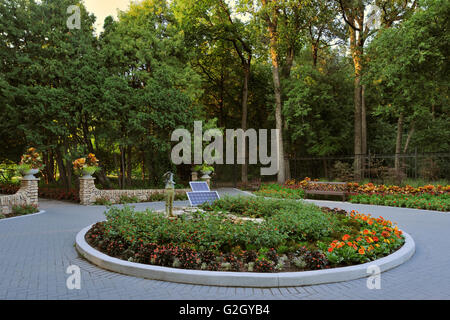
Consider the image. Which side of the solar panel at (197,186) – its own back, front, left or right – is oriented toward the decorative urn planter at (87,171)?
right

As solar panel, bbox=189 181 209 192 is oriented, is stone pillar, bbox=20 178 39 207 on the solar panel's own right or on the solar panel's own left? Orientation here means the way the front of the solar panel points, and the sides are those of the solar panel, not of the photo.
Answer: on the solar panel's own right

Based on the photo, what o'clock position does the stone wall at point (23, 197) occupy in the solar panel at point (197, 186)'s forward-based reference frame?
The stone wall is roughly at 3 o'clock from the solar panel.

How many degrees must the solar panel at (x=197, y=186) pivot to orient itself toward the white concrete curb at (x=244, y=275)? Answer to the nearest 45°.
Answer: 0° — it already faces it

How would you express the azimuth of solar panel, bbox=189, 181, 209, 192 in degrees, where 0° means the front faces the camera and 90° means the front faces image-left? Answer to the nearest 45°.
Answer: approximately 0°

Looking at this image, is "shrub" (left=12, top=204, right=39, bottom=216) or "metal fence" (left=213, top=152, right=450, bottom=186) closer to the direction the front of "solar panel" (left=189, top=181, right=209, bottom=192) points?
the shrub

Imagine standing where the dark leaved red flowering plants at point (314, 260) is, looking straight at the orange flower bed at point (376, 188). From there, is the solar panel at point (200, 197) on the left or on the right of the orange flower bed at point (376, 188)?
left

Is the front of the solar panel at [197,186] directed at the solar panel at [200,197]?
yes

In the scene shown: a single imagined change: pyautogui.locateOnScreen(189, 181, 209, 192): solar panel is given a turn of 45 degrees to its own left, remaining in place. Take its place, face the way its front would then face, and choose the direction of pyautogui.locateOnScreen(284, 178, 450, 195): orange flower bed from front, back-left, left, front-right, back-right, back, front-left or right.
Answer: front-left

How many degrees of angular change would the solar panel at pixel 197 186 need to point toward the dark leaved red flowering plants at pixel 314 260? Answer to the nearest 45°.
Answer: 0° — it already faces it

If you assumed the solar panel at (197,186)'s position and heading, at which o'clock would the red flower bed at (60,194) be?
The red flower bed is roughly at 4 o'clock from the solar panel.

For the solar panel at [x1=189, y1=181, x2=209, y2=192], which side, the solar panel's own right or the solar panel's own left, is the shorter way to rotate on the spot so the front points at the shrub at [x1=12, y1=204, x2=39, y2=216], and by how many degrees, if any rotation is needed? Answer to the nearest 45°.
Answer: approximately 90° to the solar panel's own right

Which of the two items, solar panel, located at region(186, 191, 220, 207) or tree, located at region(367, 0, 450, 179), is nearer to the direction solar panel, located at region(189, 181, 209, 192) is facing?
the solar panel
